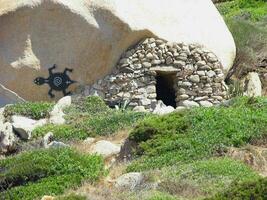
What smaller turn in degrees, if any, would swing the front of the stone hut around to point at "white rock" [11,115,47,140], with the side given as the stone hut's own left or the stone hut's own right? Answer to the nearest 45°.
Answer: approximately 45° to the stone hut's own right

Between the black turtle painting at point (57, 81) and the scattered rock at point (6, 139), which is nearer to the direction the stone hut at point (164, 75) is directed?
the scattered rock

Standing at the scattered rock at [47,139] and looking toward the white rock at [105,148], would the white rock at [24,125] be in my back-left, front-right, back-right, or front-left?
back-left

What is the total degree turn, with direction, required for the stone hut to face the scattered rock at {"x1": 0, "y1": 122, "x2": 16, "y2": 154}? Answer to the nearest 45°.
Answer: approximately 45° to its right

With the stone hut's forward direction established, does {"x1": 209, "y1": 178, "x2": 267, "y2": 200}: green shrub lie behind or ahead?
ahead

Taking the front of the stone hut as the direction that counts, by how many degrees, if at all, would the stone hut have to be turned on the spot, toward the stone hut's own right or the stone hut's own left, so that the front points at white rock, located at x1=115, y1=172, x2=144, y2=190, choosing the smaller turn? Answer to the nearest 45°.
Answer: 0° — it already faces it

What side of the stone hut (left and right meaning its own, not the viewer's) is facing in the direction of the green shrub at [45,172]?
front

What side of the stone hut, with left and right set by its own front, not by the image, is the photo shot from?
front

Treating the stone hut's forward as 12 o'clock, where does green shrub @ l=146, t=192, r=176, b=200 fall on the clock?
The green shrub is roughly at 12 o'clock from the stone hut.

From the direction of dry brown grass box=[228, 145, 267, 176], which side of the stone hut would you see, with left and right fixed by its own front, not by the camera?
front
